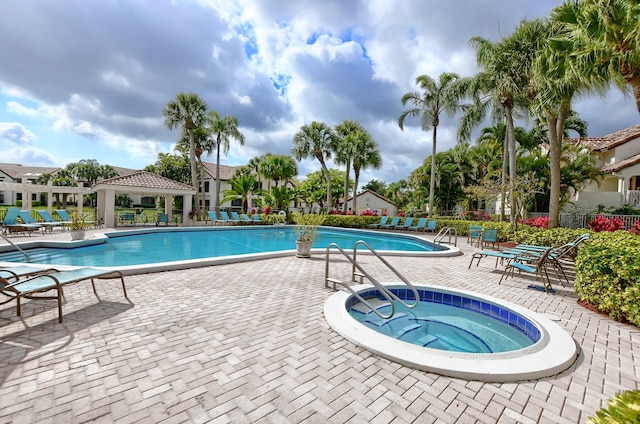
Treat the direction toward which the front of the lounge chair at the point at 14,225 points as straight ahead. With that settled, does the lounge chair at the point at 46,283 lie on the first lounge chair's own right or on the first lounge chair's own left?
on the first lounge chair's own right

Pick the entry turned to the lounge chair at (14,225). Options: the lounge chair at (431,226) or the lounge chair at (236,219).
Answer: the lounge chair at (431,226)

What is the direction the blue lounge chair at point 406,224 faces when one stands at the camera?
facing the viewer and to the left of the viewer

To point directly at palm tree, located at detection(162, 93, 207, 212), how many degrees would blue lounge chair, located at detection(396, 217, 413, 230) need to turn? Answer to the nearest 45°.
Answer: approximately 45° to its right

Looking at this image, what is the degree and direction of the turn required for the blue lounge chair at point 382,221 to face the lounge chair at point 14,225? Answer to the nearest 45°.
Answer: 0° — it already faces it

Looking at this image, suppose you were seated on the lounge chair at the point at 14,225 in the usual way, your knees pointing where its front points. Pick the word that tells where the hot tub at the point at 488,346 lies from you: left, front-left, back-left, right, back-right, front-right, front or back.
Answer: right

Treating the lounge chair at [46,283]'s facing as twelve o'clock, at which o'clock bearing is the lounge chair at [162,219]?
the lounge chair at [162,219] is roughly at 11 o'clock from the lounge chair at [46,283].

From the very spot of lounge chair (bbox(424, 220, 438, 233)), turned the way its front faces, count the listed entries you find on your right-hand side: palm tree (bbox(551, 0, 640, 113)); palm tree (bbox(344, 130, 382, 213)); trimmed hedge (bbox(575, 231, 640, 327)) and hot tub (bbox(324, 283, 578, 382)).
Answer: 1

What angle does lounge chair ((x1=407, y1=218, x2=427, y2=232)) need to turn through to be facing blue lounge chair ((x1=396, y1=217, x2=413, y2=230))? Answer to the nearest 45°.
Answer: approximately 45° to its right

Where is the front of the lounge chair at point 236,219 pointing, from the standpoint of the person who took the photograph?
facing the viewer and to the right of the viewer

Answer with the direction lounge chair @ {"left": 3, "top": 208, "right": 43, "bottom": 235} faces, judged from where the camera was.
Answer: facing to the right of the viewer

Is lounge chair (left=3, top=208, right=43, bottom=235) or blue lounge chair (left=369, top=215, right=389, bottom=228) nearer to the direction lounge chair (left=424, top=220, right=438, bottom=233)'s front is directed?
the lounge chair

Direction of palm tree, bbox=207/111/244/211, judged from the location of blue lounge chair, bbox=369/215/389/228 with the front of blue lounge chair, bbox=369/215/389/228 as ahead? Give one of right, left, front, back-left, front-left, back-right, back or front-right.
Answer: front-right

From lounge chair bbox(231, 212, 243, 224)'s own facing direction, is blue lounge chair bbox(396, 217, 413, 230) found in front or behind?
in front

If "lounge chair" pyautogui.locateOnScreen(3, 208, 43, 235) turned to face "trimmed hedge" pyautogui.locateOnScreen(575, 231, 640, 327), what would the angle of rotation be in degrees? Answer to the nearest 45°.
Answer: approximately 90° to its right

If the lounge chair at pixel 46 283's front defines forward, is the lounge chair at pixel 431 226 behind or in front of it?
in front
